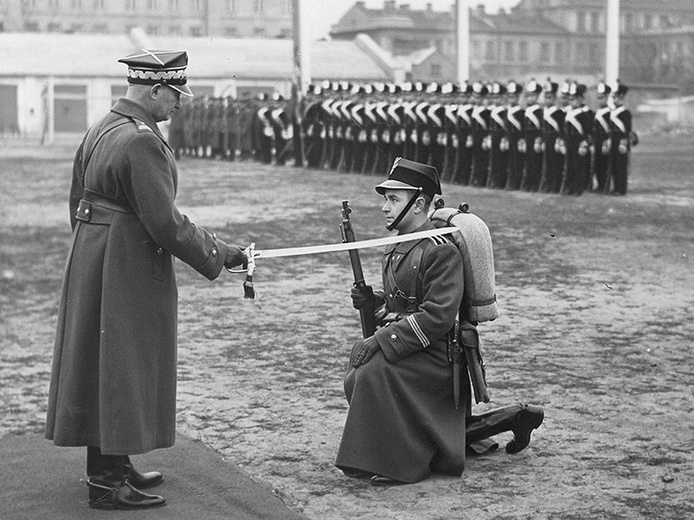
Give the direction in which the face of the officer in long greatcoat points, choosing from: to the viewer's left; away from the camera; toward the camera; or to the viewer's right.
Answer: to the viewer's right

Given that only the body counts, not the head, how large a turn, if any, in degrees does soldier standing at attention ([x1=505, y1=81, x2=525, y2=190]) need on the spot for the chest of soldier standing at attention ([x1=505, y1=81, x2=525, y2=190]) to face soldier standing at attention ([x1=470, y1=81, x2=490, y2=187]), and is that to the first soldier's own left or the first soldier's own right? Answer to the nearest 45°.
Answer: approximately 90° to the first soldier's own right

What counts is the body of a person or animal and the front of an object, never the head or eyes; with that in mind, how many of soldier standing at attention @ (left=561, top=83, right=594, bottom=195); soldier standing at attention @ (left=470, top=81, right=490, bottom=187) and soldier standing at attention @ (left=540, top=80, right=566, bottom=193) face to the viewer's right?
0

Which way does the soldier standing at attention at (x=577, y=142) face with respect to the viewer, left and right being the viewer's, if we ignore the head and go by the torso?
facing the viewer and to the left of the viewer

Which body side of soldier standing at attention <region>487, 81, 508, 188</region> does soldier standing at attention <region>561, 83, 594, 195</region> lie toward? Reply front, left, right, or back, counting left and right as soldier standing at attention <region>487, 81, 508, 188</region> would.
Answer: left

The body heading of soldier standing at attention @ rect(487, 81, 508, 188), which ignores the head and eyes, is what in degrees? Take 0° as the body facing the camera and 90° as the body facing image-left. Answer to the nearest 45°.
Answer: approximately 45°

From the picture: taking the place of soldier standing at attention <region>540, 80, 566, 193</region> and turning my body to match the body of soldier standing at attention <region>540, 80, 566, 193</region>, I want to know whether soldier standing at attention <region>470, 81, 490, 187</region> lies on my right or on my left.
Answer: on my right

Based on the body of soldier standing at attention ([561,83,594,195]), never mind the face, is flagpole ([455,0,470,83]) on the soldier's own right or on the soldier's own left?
on the soldier's own right

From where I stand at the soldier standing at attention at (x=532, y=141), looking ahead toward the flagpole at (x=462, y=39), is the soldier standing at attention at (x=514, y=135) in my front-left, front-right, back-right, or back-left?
front-left

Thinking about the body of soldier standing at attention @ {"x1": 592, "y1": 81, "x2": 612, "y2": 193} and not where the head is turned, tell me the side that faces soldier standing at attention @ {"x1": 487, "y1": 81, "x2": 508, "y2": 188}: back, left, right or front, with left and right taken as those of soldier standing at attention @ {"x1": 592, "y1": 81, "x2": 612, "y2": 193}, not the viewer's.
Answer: right
